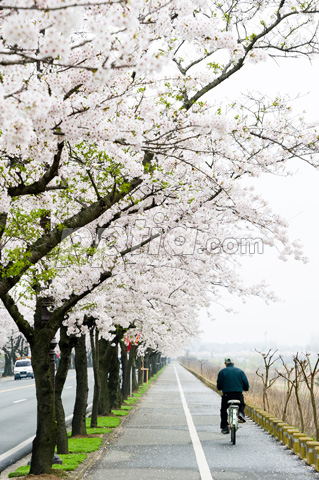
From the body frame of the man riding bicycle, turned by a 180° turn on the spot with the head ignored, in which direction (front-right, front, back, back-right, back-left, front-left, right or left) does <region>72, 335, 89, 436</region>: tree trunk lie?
right

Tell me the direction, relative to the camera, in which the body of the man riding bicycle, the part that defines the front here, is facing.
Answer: away from the camera

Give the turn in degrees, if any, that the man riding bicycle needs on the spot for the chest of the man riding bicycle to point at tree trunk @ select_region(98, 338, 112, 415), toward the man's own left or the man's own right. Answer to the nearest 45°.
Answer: approximately 45° to the man's own left

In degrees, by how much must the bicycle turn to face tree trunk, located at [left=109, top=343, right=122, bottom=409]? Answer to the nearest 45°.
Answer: approximately 45° to its left

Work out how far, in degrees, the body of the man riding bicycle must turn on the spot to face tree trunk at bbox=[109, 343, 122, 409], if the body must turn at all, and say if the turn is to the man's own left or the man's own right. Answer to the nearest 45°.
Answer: approximately 45° to the man's own left

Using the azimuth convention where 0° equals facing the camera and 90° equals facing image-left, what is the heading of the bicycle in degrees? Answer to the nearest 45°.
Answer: approximately 180°
